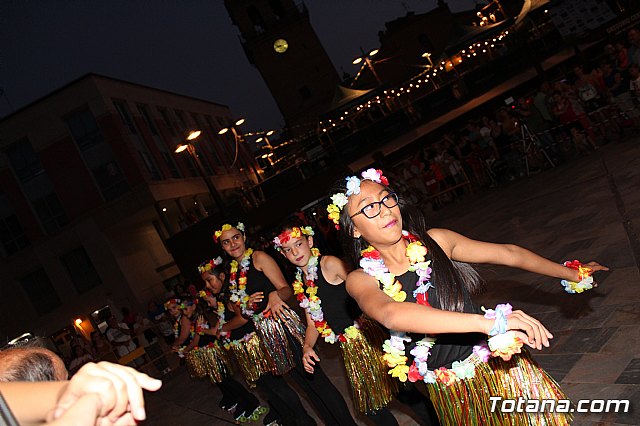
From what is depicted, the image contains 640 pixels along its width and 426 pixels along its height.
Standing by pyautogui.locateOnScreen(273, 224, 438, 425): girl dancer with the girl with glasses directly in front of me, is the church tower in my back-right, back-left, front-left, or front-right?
back-left

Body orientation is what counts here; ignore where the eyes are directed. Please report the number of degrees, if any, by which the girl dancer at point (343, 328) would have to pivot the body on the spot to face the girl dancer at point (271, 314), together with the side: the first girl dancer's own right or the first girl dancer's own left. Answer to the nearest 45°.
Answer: approximately 90° to the first girl dancer's own right

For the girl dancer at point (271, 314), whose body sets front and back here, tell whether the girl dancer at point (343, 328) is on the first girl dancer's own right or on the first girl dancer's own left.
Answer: on the first girl dancer's own left

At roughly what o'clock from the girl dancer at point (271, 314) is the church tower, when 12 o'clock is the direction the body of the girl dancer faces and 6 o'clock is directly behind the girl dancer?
The church tower is roughly at 5 o'clock from the girl dancer.

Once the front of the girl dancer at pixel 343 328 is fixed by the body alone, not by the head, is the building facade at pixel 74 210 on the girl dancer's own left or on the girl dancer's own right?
on the girl dancer's own right

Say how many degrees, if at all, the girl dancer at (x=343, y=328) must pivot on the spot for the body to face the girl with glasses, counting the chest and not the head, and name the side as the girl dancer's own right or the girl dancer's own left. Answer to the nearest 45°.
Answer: approximately 45° to the girl dancer's own left
